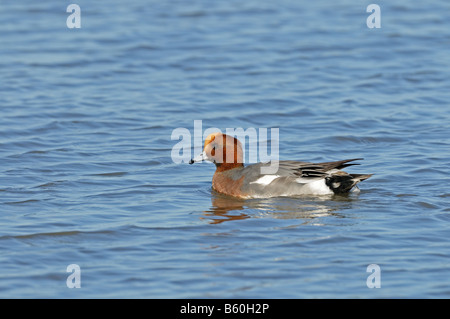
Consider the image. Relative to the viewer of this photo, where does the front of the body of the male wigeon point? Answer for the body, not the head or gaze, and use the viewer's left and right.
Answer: facing to the left of the viewer
